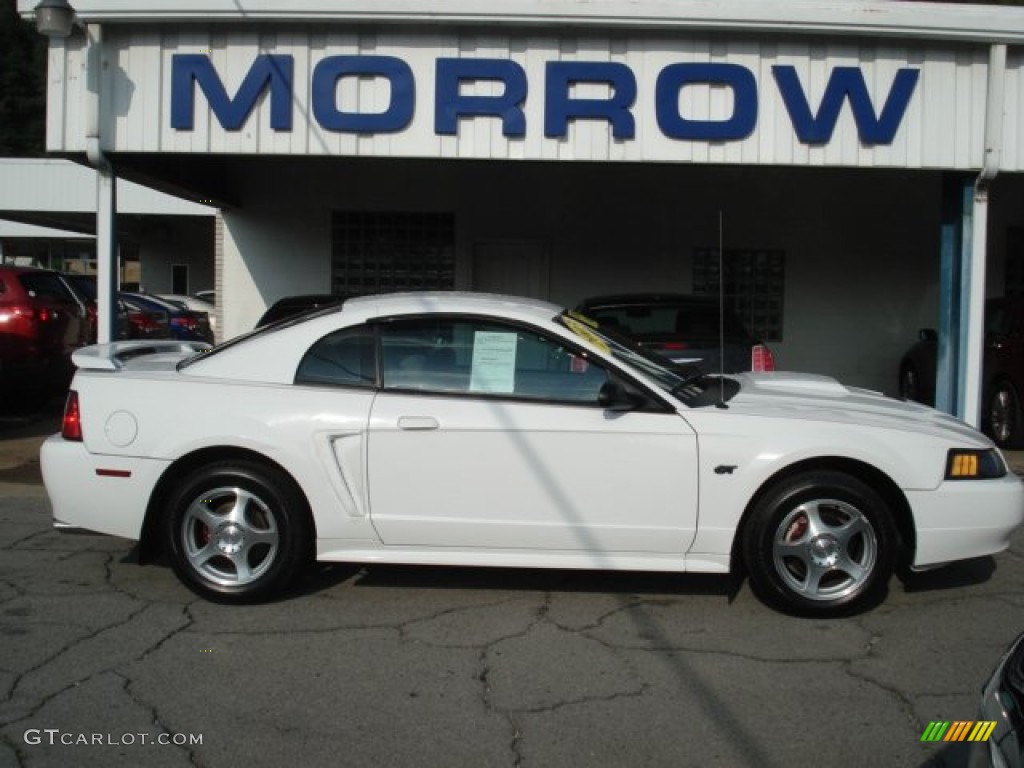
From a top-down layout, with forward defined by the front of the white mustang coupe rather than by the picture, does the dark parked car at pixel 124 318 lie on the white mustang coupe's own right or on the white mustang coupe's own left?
on the white mustang coupe's own left

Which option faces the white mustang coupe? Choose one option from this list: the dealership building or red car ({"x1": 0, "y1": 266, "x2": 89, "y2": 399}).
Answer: the dealership building

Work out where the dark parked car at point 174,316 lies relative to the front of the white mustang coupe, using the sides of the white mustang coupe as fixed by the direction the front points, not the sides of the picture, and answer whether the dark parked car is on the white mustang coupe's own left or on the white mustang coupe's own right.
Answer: on the white mustang coupe's own left

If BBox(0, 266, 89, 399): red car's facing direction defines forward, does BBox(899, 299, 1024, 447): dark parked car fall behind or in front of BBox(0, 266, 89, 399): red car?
behind

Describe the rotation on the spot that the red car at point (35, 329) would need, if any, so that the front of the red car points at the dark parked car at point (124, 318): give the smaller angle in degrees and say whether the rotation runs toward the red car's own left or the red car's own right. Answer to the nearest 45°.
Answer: approximately 45° to the red car's own right

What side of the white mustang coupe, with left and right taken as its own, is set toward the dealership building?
left

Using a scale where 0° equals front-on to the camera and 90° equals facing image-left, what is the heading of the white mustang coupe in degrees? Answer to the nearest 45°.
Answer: approximately 270°

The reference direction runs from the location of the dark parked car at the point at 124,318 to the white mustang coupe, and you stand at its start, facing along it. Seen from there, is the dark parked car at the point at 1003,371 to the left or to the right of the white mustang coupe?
left

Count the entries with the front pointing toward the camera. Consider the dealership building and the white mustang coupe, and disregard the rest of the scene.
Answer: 1
